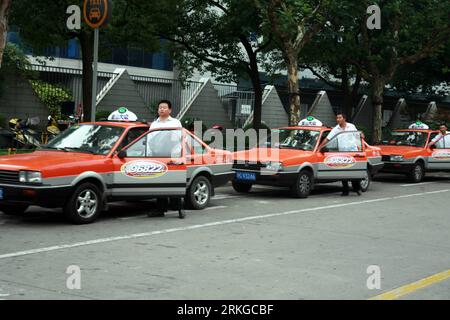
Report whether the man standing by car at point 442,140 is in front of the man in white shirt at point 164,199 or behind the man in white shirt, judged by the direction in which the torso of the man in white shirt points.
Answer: behind

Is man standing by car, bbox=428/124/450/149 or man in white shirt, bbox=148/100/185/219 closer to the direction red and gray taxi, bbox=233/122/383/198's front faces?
the man in white shirt

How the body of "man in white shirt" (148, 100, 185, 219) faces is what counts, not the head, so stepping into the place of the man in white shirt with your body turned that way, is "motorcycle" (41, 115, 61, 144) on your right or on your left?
on your right

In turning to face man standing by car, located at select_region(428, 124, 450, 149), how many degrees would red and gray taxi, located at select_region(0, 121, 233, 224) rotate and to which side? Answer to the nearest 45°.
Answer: approximately 180°

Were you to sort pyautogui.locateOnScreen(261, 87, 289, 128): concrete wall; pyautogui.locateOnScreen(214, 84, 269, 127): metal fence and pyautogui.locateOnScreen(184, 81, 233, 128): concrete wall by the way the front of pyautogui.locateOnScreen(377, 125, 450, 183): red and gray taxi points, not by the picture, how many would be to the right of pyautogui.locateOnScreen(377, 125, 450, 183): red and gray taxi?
3

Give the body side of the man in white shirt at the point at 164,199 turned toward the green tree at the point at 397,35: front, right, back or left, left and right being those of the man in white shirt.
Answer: back

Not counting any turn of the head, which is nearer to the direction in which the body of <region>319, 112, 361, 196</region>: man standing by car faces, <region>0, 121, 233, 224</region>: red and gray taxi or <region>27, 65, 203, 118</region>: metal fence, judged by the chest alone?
the red and gray taxi

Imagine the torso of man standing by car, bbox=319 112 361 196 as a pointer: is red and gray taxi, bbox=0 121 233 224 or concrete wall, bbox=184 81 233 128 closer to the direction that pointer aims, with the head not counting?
the red and gray taxi

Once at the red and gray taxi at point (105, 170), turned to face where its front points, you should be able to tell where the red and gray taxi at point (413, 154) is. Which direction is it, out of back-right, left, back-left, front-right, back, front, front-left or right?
back
